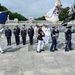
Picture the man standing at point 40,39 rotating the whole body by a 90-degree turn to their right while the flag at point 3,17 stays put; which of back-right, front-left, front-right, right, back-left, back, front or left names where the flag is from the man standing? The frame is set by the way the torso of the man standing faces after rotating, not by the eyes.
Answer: right
